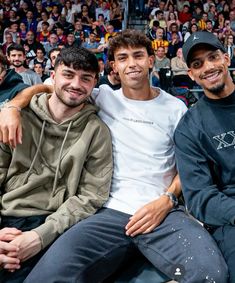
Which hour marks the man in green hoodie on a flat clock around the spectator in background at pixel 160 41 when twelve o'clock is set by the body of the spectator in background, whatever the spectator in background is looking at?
The man in green hoodie is roughly at 12 o'clock from the spectator in background.

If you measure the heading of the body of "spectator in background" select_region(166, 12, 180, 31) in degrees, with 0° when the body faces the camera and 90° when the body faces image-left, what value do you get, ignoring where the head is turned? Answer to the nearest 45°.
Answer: approximately 0°

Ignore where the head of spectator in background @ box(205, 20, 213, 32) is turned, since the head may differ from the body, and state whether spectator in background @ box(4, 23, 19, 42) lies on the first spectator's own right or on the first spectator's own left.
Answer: on the first spectator's own right

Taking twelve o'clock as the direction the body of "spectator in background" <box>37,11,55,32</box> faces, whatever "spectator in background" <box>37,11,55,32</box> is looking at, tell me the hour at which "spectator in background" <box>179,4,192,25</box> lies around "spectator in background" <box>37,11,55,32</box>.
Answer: "spectator in background" <box>179,4,192,25</box> is roughly at 9 o'clock from "spectator in background" <box>37,11,55,32</box>.
